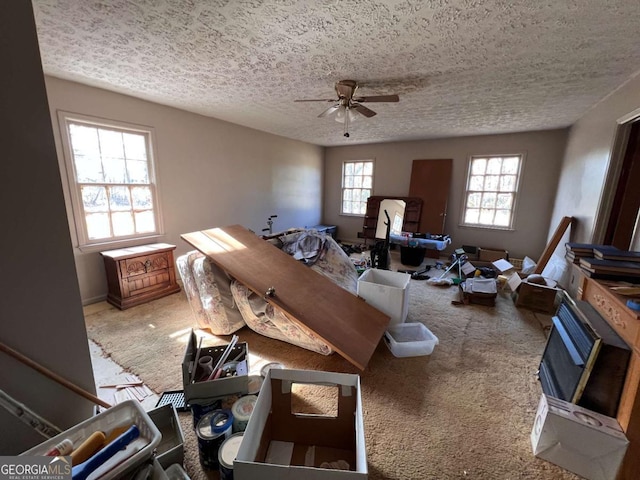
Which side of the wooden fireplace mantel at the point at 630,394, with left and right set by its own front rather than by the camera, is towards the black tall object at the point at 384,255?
right

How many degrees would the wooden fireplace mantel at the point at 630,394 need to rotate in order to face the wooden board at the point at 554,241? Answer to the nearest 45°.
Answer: approximately 135° to its right

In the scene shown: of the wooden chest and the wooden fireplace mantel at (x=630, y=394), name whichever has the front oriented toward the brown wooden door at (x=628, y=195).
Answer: the wooden chest

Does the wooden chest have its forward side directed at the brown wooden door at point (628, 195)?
yes

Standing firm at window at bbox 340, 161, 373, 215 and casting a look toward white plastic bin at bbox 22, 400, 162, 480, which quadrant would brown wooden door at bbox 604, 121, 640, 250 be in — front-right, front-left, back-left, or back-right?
front-left

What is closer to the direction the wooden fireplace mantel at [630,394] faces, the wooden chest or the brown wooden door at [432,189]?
the wooden chest

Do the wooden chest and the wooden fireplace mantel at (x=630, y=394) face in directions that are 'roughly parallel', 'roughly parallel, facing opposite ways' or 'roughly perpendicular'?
roughly parallel, facing opposite ways

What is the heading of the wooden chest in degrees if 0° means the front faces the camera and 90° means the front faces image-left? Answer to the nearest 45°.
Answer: approximately 315°

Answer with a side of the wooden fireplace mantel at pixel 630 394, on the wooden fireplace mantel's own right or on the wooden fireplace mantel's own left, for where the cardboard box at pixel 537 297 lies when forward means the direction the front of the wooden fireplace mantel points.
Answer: on the wooden fireplace mantel's own right

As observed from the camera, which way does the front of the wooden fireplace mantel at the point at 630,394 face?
facing the viewer and to the left of the viewer

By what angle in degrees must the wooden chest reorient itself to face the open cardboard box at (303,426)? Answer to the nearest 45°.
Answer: approximately 45° to its right

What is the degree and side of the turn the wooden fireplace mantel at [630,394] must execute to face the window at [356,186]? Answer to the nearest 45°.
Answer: approximately 90° to its right

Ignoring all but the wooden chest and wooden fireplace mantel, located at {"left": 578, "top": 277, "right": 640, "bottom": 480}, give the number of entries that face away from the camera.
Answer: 0

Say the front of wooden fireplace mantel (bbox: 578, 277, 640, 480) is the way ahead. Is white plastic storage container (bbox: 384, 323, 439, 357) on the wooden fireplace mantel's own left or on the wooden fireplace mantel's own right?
on the wooden fireplace mantel's own right

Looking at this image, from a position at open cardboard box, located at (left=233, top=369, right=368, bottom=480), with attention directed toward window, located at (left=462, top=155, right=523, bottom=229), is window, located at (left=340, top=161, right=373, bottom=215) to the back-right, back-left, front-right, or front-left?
front-left

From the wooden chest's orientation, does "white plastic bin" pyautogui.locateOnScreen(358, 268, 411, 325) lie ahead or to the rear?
ahead

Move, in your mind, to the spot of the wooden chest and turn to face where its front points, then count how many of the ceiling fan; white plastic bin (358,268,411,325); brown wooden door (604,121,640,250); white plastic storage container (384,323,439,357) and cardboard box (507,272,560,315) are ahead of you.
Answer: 5

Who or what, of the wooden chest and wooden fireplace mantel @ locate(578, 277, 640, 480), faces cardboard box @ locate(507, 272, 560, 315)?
the wooden chest

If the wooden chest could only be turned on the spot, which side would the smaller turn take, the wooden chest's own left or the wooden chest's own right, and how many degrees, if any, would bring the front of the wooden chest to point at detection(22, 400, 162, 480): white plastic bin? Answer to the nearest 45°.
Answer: approximately 45° to the wooden chest's own right

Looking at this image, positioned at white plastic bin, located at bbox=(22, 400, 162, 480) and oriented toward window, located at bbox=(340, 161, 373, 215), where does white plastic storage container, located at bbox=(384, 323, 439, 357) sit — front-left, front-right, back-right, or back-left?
front-right
